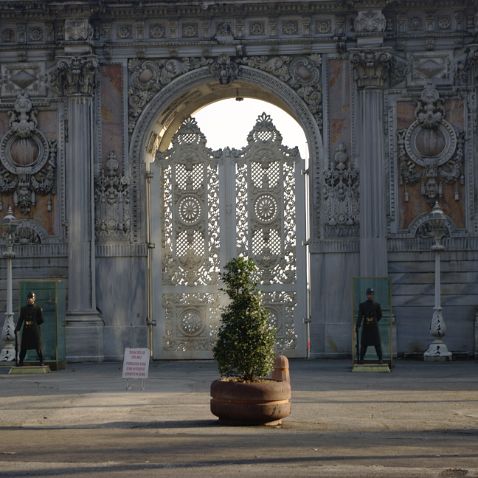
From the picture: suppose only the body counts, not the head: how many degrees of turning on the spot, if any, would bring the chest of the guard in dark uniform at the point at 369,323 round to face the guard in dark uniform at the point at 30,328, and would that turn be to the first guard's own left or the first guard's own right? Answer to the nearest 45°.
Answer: approximately 90° to the first guard's own right

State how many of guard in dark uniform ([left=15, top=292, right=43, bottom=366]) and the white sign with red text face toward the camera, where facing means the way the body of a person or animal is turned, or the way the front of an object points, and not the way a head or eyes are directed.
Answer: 2

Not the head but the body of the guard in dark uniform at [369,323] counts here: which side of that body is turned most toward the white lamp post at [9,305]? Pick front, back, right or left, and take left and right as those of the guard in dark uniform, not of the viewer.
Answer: right

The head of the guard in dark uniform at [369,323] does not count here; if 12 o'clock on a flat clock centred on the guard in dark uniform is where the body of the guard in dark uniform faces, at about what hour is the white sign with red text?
The white sign with red text is roughly at 1 o'clock from the guard in dark uniform.

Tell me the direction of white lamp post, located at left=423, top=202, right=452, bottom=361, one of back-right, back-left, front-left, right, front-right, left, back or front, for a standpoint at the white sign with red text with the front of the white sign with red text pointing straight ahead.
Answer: back-left

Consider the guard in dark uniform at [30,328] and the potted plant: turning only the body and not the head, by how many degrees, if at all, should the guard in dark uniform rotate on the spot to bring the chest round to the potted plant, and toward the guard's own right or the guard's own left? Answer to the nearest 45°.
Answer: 0° — they already face it

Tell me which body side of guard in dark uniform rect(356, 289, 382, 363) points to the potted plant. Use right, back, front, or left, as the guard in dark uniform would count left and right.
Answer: front

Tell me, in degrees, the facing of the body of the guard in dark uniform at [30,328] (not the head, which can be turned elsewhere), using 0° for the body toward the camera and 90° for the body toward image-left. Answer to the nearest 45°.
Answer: approximately 0°

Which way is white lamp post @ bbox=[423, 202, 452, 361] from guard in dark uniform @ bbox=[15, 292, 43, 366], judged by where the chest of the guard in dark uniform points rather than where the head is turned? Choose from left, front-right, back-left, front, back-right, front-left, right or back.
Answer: left
